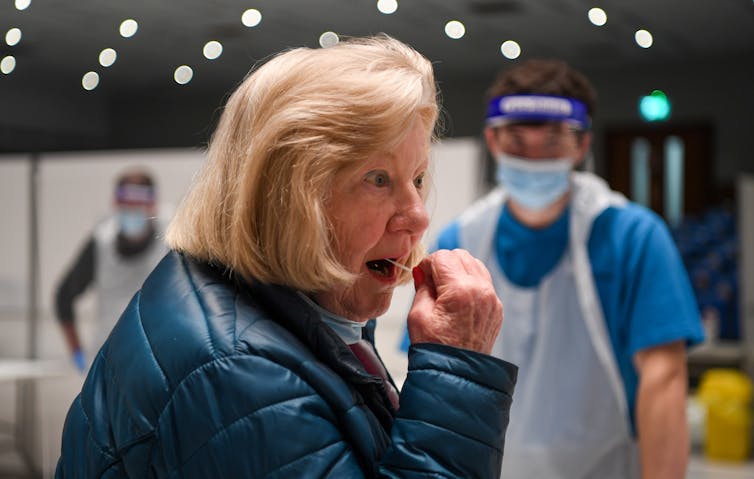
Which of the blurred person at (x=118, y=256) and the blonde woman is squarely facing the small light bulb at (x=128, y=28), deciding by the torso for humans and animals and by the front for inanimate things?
the blurred person

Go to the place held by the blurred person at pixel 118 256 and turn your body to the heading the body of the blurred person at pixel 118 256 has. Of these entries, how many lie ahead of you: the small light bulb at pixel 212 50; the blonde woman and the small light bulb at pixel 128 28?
3

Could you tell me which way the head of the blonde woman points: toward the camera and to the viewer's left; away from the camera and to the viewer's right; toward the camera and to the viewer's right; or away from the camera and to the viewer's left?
toward the camera and to the viewer's right

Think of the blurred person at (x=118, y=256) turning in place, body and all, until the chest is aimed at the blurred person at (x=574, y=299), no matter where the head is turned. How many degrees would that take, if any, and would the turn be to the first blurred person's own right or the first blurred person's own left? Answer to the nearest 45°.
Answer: approximately 45° to the first blurred person's own left

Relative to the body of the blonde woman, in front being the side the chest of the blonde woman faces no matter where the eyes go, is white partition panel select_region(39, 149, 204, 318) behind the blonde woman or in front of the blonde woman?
behind

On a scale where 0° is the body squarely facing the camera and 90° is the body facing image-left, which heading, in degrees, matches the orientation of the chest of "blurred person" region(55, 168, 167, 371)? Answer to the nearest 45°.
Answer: approximately 0°

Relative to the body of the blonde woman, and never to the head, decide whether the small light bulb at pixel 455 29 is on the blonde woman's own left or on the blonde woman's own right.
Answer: on the blonde woman's own left

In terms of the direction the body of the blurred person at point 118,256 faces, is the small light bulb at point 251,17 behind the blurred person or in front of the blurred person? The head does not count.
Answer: in front

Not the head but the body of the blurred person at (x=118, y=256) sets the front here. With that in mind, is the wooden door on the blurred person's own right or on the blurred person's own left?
on the blurred person's own left
